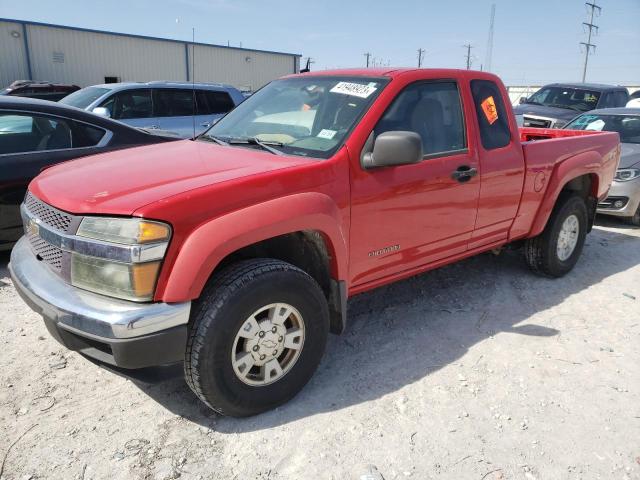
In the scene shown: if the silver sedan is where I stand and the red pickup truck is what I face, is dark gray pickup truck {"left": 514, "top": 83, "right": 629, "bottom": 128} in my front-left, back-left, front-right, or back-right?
back-right

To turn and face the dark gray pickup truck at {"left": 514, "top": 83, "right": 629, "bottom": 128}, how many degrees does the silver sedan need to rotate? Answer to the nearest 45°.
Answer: approximately 135° to its right

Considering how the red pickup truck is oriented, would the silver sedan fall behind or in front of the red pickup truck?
behind

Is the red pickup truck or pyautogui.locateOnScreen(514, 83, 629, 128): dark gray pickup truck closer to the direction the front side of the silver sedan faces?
the red pickup truck

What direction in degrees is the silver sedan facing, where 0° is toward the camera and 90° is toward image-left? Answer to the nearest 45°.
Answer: approximately 45°

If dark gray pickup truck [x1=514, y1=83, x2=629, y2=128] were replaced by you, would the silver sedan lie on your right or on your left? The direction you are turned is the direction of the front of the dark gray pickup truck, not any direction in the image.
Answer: on your left

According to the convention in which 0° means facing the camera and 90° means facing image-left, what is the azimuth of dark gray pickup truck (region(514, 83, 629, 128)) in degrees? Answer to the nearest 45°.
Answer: approximately 45°

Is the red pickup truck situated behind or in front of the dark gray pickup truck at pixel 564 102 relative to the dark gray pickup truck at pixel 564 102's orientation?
in front

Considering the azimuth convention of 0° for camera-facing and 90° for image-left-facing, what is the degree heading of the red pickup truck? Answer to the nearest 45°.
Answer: approximately 45°

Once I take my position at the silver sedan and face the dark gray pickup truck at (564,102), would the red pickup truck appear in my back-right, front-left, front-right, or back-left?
back-left
